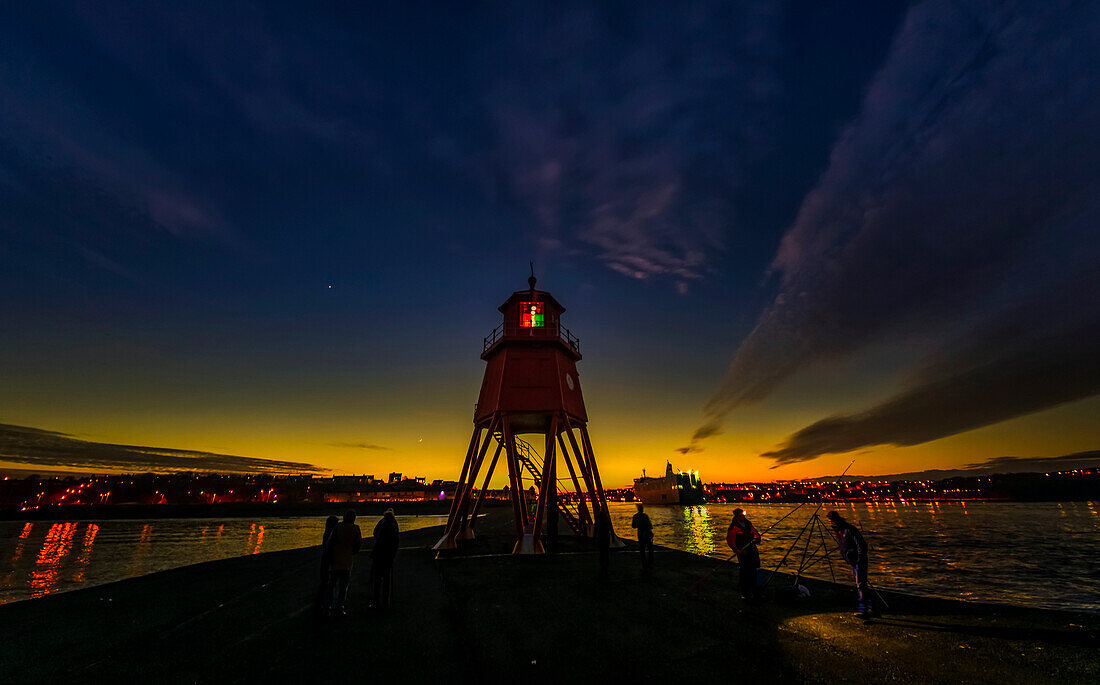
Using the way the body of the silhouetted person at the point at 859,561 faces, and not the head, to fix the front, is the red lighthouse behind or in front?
in front

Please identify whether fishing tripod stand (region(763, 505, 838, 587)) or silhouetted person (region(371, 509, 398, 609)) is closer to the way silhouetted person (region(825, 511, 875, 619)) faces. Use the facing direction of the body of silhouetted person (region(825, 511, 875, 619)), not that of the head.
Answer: the silhouetted person

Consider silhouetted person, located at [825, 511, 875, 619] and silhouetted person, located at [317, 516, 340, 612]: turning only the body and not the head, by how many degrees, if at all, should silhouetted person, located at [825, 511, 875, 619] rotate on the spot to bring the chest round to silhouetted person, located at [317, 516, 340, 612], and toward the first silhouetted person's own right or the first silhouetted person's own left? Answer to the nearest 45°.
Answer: approximately 45° to the first silhouetted person's own left

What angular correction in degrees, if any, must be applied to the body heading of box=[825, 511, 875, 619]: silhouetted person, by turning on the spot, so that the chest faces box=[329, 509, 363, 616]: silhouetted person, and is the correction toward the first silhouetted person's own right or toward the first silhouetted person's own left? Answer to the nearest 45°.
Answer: approximately 45° to the first silhouetted person's own left

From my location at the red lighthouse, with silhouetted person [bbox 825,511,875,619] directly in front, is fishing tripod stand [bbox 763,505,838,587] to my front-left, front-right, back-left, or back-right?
front-left

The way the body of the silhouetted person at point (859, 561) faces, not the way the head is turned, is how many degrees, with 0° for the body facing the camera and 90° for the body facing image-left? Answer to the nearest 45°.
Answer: approximately 90°

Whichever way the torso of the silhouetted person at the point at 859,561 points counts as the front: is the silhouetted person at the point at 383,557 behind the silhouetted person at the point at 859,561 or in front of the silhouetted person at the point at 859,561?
in front

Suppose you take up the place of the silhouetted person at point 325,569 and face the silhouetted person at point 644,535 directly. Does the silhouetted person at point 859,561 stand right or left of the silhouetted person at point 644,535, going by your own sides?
right

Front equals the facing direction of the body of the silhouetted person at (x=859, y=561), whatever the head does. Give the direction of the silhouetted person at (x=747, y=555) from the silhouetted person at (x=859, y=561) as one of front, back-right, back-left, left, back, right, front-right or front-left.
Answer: front
